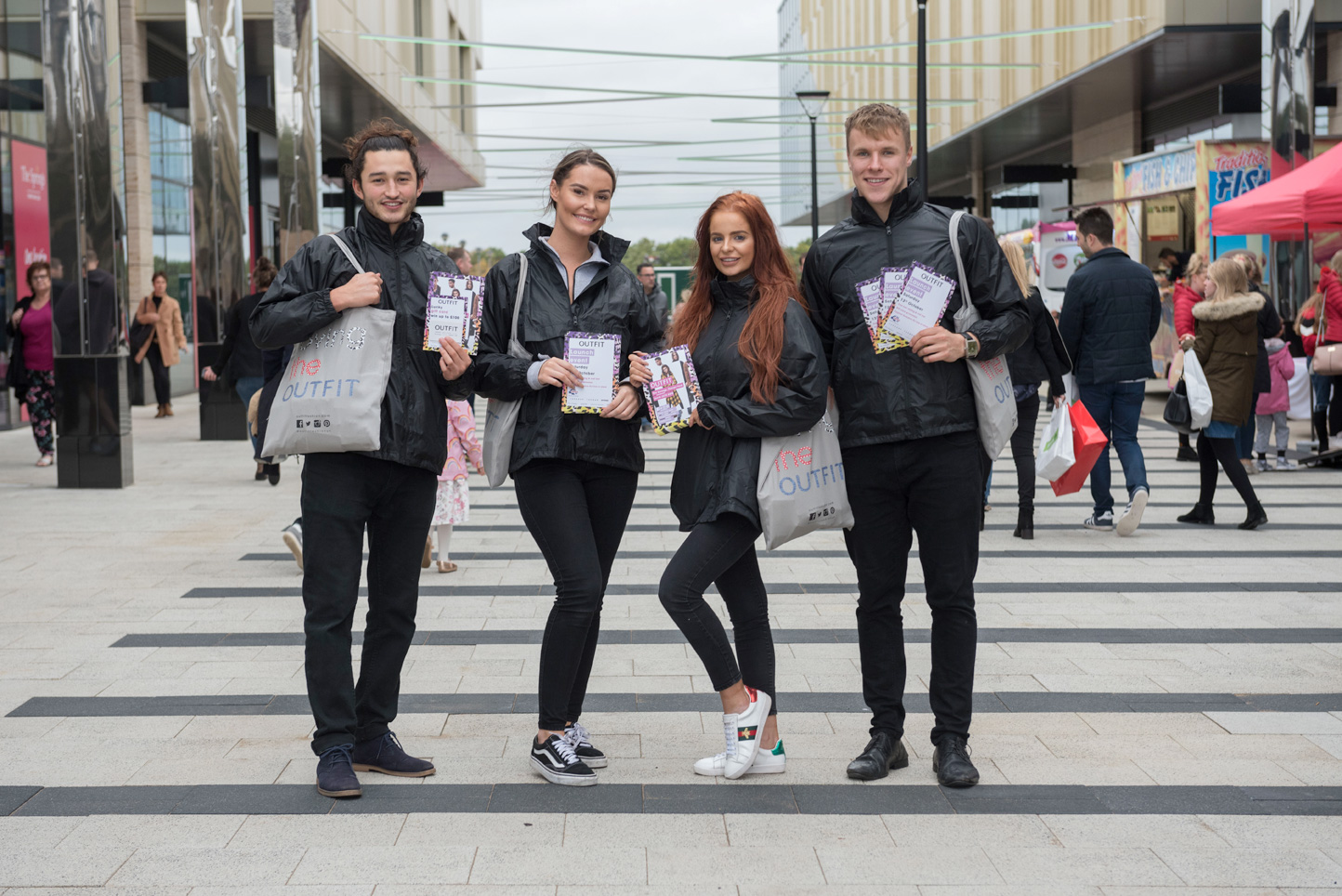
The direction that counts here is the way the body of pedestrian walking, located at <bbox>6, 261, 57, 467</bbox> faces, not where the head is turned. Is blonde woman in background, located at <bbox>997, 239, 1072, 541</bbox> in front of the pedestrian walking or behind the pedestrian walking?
in front

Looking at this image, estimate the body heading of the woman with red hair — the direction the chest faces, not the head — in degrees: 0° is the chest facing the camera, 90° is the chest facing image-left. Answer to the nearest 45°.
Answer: approximately 45°

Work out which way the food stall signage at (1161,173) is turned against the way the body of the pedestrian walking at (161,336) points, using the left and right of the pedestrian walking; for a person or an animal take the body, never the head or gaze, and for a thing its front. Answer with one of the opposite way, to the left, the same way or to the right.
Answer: to the right

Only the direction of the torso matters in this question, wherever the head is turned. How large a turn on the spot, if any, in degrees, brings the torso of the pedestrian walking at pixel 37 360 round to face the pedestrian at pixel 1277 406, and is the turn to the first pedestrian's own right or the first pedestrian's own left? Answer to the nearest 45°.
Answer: approximately 45° to the first pedestrian's own left

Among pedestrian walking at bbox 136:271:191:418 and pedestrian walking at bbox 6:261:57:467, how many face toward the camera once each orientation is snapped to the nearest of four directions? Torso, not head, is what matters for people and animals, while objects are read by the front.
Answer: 2

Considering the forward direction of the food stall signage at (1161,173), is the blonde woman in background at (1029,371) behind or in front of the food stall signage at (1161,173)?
in front

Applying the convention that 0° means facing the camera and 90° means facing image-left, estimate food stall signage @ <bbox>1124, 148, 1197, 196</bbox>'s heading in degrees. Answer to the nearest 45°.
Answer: approximately 45°

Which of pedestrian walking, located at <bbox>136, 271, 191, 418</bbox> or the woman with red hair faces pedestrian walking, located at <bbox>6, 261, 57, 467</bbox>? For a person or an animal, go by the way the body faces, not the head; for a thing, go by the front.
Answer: pedestrian walking, located at <bbox>136, 271, 191, 418</bbox>

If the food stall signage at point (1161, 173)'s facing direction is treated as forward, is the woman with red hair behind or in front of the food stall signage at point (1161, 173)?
in front

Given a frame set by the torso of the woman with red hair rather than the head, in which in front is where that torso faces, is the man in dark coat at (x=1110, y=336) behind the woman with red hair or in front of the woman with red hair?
behind

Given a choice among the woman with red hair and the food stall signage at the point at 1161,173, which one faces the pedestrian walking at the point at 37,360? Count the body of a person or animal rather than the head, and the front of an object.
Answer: the food stall signage
